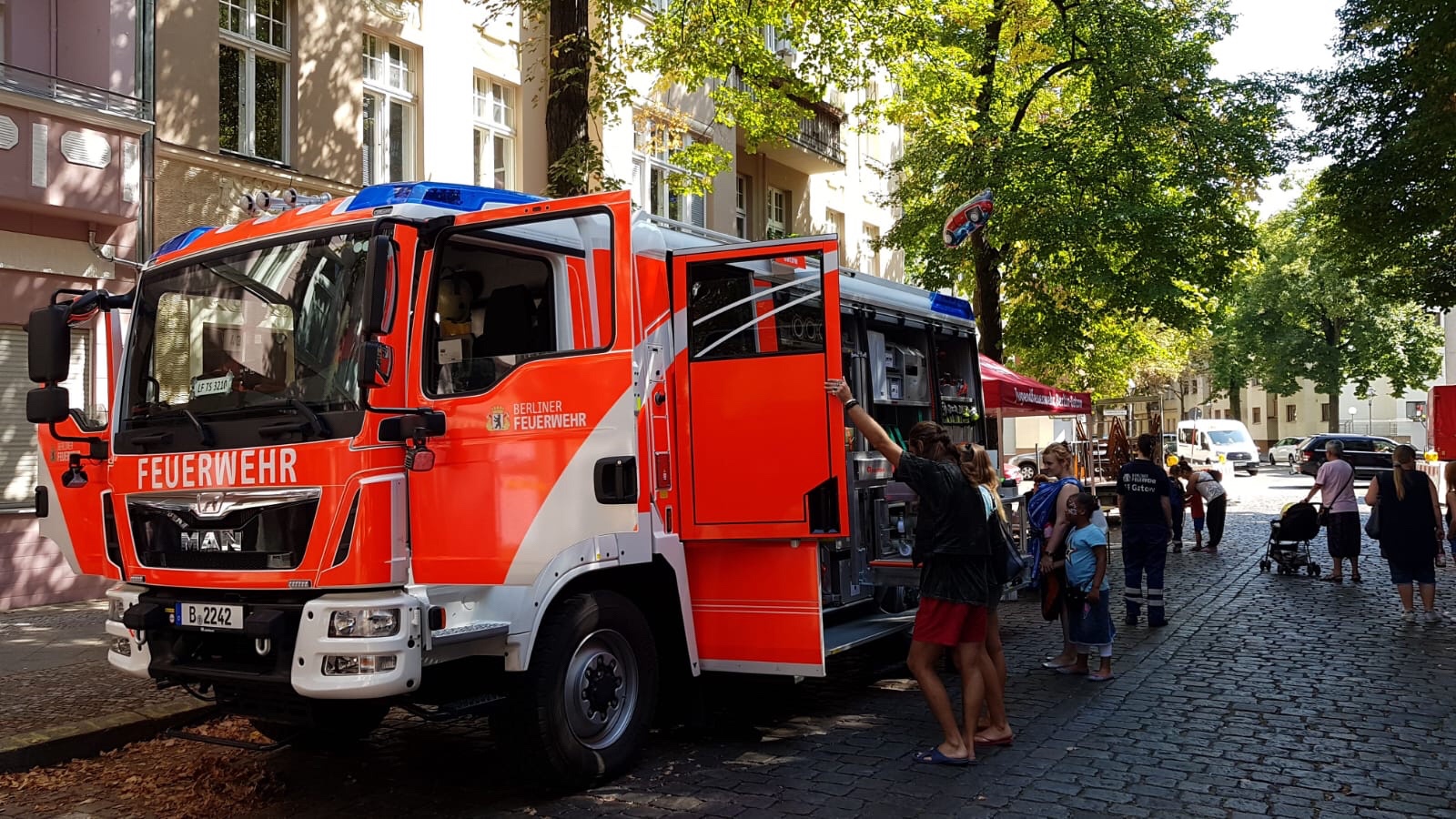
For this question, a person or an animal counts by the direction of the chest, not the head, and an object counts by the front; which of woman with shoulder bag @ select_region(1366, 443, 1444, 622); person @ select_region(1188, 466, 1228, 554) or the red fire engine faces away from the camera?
the woman with shoulder bag

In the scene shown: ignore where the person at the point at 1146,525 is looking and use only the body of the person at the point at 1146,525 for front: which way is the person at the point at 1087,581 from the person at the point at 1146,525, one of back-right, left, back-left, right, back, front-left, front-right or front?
back

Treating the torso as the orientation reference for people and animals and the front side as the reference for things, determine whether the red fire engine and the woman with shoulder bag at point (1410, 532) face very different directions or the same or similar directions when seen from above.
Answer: very different directions

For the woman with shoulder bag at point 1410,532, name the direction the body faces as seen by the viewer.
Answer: away from the camera

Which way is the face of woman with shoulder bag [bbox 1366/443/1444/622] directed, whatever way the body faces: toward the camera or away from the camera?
away from the camera

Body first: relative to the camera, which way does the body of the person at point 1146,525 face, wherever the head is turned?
away from the camera

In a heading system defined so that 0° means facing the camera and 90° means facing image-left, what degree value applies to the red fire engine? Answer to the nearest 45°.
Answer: approximately 45°

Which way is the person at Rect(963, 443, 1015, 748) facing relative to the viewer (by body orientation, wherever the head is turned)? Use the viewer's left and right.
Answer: facing to the left of the viewer

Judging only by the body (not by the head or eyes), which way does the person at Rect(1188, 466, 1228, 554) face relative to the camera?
to the viewer's left

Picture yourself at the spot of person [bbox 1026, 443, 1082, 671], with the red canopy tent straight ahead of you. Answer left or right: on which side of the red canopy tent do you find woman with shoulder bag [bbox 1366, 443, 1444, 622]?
right
